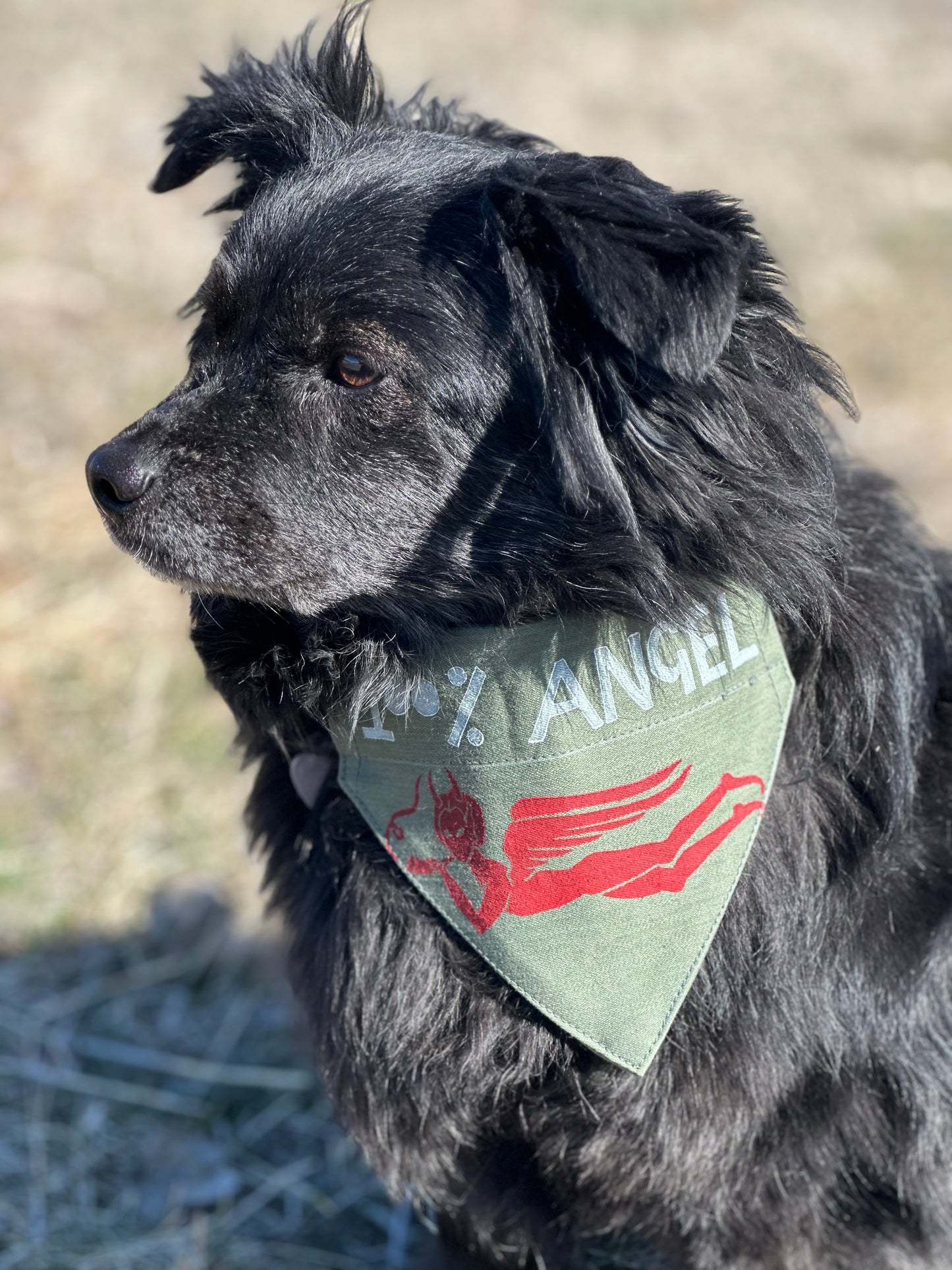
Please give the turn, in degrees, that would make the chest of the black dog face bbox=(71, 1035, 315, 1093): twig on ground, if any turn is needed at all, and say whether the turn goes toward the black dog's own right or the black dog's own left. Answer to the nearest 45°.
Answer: approximately 90° to the black dog's own right

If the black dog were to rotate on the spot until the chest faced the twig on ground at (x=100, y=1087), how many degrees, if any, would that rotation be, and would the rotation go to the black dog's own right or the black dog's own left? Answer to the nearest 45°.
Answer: approximately 90° to the black dog's own right

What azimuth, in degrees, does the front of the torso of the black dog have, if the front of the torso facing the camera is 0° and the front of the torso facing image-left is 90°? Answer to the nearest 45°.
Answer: approximately 45°
